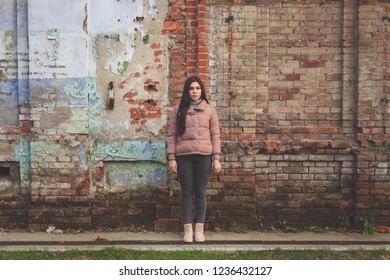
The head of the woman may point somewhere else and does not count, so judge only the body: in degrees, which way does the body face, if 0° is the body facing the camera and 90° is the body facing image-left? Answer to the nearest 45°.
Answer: approximately 0°
